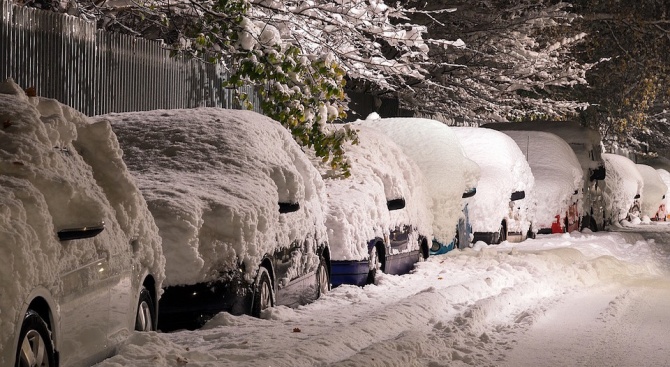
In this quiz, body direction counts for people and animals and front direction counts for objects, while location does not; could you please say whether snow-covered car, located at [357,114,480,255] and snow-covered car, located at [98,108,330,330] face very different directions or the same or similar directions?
same or similar directions

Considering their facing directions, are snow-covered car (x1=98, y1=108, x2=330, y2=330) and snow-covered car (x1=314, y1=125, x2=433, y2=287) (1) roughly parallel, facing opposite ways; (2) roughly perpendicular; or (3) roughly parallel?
roughly parallel
